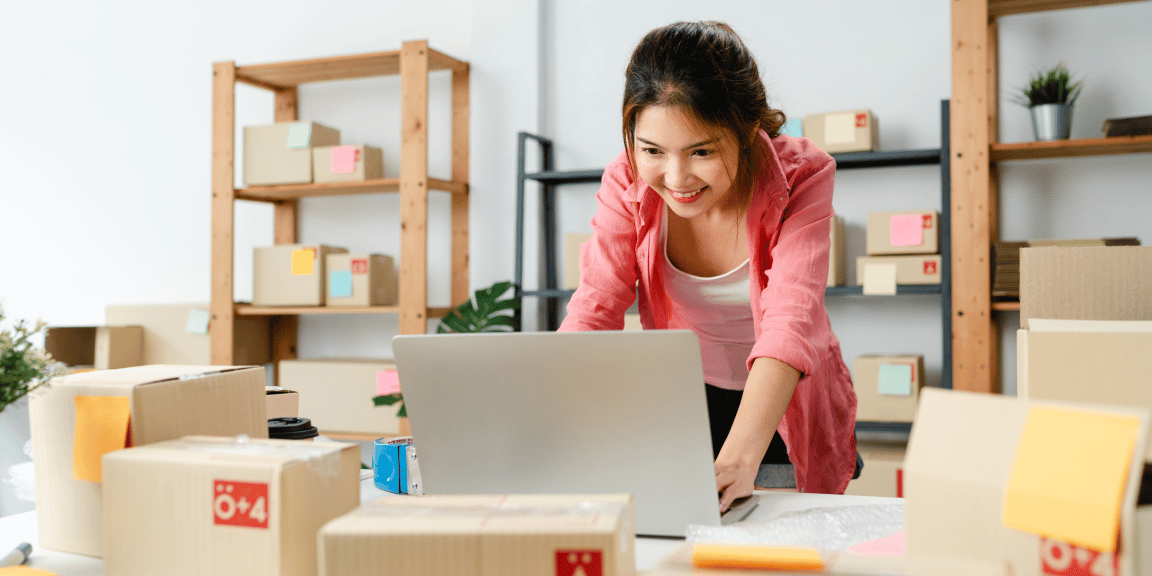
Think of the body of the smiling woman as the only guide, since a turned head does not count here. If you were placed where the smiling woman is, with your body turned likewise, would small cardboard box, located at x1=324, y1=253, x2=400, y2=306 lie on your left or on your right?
on your right

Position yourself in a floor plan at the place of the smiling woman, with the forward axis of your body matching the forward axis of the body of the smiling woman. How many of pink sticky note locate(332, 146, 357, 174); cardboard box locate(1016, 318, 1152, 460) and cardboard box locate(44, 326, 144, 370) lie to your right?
2

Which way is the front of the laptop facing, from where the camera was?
facing away from the viewer and to the right of the viewer

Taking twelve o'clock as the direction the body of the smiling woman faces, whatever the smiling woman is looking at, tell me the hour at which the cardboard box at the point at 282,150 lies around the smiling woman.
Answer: The cardboard box is roughly at 3 o'clock from the smiling woman.

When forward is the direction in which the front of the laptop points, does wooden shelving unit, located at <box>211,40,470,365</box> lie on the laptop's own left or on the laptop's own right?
on the laptop's own left

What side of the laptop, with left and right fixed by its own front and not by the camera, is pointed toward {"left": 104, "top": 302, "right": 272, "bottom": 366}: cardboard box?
left

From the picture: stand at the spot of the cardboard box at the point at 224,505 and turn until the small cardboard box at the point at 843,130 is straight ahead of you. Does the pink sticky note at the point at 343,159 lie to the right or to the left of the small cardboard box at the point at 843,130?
left

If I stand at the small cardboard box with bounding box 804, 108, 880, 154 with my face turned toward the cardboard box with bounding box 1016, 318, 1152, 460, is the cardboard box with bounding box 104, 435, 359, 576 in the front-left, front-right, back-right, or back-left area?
front-right

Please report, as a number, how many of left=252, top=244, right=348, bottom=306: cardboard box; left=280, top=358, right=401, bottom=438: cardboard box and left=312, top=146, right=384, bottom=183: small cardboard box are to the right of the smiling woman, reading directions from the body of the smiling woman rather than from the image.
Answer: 3

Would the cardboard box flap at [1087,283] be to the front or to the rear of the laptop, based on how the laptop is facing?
to the front

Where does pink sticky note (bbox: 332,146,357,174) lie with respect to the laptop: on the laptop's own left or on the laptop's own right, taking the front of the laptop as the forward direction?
on the laptop's own left

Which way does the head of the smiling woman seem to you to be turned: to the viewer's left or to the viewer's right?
to the viewer's left

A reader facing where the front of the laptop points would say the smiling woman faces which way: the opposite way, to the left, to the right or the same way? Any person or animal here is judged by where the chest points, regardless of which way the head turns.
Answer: the opposite way
